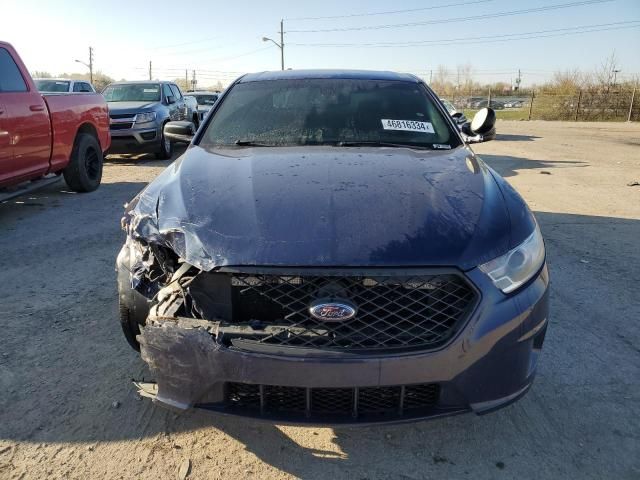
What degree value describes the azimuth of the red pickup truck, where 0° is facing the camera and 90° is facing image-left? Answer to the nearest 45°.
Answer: approximately 45°

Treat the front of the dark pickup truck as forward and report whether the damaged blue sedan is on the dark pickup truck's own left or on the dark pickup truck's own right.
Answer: on the dark pickup truck's own left

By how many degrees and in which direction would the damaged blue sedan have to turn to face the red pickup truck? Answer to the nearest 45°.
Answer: approximately 135° to its right

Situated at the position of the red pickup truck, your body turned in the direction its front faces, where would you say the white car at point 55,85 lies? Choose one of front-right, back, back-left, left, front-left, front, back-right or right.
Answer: back-right

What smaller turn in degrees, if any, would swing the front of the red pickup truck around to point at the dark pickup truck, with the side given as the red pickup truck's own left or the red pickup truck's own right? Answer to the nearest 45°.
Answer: approximately 135° to the red pickup truck's own right

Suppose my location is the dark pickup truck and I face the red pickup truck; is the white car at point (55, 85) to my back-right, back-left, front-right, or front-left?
back-right

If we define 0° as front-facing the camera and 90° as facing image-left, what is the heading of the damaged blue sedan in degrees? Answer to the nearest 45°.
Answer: approximately 0°
